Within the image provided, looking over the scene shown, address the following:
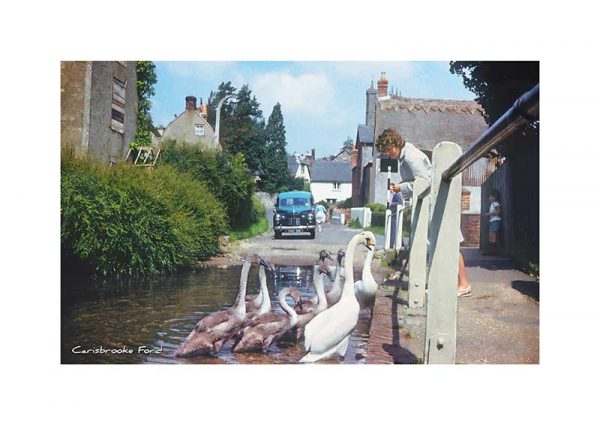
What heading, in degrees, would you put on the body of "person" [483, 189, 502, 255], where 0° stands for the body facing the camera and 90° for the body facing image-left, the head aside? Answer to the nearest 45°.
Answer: approximately 45°

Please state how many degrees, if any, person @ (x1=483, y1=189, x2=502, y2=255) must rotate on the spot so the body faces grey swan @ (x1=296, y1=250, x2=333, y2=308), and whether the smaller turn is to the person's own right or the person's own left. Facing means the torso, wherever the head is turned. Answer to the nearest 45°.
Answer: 0° — they already face it

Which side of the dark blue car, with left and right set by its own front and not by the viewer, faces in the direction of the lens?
front

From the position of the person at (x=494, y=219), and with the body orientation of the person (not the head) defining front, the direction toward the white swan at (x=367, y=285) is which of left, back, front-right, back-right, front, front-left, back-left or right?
front

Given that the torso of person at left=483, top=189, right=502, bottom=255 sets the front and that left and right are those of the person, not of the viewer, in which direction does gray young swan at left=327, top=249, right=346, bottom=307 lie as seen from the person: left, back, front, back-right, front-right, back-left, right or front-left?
front

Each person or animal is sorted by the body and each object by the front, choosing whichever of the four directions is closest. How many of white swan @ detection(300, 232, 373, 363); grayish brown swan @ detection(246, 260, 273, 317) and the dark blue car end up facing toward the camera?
1

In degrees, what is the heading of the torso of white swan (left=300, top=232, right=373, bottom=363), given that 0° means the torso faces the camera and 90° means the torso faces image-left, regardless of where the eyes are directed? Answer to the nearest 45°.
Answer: approximately 225°
